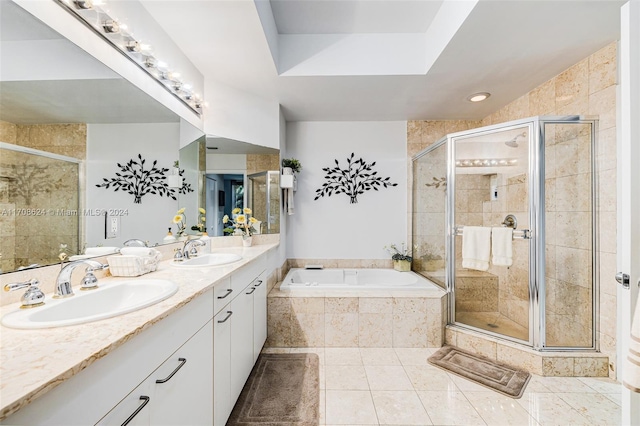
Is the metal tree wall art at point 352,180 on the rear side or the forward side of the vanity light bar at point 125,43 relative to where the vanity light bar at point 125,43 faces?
on the forward side

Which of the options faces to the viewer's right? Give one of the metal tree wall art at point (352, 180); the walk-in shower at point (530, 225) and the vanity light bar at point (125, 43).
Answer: the vanity light bar

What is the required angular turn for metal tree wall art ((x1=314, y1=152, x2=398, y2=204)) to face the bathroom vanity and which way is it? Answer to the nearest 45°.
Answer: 0° — it already faces it

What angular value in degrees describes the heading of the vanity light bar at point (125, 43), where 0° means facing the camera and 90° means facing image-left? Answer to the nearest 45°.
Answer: approximately 270°

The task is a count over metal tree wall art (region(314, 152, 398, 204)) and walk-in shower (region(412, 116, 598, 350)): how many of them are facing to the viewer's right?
0

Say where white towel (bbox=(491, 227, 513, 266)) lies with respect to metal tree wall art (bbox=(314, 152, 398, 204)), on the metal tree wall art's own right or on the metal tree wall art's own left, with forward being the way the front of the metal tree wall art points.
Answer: on the metal tree wall art's own left

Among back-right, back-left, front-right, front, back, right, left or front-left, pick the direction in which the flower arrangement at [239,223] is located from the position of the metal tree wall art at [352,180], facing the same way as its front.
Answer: front-right

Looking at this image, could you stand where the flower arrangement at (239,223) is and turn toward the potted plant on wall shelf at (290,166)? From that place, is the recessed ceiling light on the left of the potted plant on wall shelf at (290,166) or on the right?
right

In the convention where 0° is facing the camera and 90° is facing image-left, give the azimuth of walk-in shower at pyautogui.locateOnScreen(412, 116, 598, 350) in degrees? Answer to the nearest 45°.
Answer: approximately 45°
